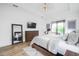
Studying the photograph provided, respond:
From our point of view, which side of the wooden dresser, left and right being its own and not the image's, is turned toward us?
front

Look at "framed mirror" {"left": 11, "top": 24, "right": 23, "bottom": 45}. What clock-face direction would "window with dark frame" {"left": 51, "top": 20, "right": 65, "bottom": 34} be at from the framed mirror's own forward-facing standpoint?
The window with dark frame is roughly at 11 o'clock from the framed mirror.

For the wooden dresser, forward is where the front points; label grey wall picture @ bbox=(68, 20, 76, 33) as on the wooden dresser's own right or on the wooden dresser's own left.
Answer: on the wooden dresser's own left

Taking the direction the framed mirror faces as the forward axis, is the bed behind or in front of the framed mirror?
in front

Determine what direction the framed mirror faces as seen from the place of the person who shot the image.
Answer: facing the viewer and to the right of the viewer
